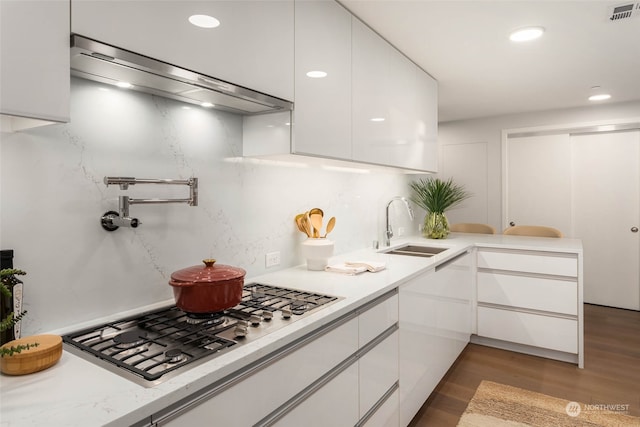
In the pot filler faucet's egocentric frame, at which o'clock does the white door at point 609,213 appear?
The white door is roughly at 10 o'clock from the pot filler faucet.

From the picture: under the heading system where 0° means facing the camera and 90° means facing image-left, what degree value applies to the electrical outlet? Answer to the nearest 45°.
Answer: approximately 315°

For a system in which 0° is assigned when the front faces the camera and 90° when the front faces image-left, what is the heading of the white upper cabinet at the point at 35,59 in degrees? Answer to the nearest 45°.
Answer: approximately 315°
